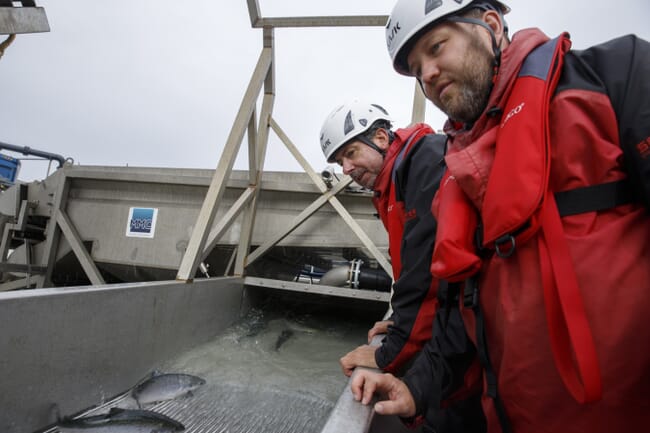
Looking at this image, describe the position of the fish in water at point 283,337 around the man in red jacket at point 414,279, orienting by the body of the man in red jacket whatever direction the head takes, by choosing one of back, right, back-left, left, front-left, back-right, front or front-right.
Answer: front-right

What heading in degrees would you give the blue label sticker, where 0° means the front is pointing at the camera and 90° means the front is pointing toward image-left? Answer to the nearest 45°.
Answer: approximately 0°

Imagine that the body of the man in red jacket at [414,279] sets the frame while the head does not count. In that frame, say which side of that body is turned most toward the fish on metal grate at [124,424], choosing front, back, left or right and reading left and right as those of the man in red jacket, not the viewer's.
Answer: front

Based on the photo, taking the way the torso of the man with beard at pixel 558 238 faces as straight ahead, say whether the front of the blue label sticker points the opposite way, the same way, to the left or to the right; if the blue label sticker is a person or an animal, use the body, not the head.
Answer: to the left

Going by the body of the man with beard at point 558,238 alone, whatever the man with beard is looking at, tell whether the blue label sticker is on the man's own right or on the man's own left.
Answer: on the man's own right

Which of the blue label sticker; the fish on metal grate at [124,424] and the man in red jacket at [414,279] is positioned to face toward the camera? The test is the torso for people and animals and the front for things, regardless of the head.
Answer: the blue label sticker

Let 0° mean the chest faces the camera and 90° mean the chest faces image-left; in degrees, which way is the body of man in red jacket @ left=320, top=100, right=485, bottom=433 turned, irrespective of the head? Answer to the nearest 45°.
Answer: approximately 90°

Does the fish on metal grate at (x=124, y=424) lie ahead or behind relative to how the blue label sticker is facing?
ahead
